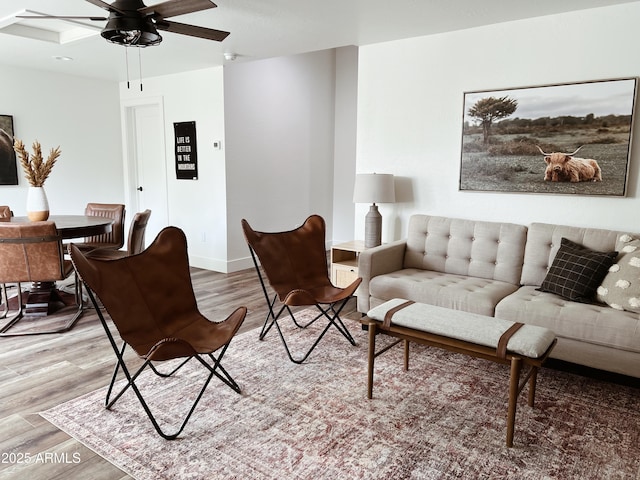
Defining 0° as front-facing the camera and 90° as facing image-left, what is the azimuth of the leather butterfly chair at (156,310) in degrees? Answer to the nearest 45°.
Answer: approximately 315°

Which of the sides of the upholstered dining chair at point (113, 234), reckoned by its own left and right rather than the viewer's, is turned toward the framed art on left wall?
right

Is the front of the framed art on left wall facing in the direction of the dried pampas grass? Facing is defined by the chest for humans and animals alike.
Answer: yes

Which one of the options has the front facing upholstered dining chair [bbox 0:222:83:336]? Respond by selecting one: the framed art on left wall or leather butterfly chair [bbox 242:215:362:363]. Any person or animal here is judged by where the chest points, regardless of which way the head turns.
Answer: the framed art on left wall

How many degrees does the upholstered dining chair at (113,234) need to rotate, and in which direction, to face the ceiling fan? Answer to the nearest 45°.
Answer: approximately 45° to its left

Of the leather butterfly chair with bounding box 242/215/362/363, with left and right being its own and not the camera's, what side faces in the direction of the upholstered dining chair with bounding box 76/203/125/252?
back

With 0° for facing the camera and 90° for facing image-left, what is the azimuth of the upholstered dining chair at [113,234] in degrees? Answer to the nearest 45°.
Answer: approximately 45°

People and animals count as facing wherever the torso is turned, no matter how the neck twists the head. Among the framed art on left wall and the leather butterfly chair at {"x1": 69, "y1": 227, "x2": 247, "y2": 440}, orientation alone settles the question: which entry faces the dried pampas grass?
the framed art on left wall

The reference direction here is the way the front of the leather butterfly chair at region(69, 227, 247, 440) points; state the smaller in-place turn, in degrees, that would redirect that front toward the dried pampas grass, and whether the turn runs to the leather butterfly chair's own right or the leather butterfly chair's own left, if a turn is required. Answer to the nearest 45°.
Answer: approximately 180°
